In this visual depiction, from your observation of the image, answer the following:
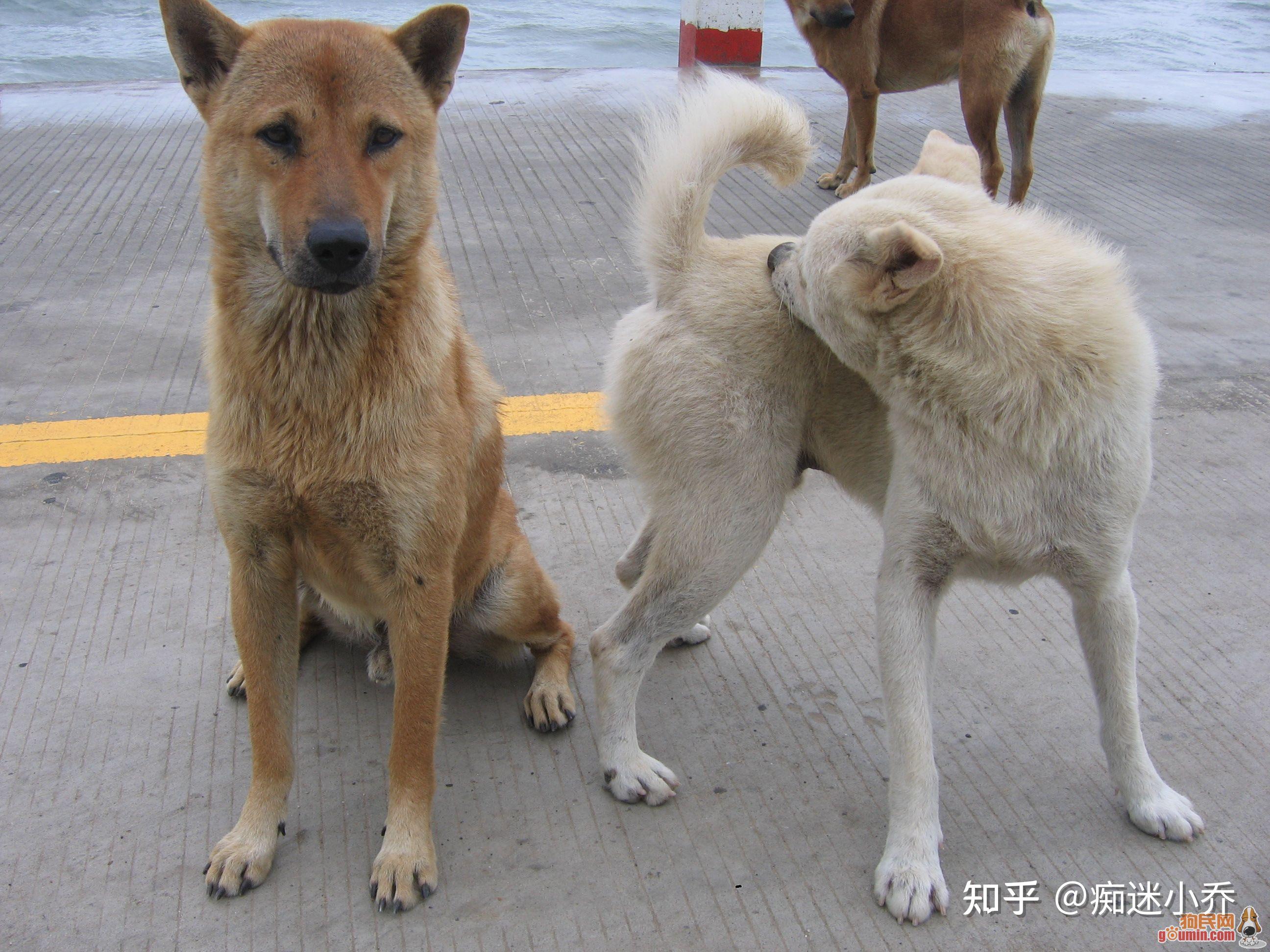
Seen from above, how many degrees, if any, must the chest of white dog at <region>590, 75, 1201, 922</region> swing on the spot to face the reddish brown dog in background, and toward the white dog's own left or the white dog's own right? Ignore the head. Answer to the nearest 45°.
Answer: approximately 135° to the white dog's own left

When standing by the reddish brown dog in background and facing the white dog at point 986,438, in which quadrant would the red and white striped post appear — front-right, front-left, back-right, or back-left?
back-right

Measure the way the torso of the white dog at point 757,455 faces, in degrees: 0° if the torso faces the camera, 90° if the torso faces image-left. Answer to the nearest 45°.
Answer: approximately 315°
